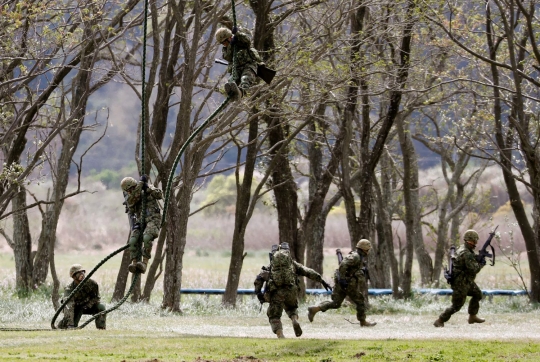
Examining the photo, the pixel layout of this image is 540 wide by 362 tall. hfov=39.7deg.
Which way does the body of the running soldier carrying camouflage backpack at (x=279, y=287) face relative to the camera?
away from the camera

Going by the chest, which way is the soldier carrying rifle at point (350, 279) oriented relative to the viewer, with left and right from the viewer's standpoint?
facing to the right of the viewer

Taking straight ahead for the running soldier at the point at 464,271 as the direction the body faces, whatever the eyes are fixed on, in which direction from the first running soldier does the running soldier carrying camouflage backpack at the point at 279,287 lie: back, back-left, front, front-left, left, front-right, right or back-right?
back-right

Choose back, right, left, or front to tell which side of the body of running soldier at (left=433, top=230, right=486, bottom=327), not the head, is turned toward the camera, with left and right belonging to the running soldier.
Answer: right

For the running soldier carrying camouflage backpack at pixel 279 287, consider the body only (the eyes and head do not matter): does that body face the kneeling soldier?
no

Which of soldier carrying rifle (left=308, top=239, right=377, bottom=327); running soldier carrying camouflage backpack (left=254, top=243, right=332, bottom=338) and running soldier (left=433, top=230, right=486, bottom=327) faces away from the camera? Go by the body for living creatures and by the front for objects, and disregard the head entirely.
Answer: running soldier carrying camouflage backpack (left=254, top=243, right=332, bottom=338)

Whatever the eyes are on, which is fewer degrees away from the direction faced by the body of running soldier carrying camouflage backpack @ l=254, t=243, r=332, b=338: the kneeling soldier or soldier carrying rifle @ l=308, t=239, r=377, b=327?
the soldier carrying rifle

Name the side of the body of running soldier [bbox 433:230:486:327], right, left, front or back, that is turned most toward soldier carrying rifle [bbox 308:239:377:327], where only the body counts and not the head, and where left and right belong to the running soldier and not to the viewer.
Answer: back

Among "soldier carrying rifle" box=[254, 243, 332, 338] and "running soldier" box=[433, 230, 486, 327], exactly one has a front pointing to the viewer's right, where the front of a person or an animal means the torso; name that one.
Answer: the running soldier

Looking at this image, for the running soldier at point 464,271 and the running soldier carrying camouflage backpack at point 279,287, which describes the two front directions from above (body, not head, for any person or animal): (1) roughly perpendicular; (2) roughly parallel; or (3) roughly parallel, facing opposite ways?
roughly perpendicular
